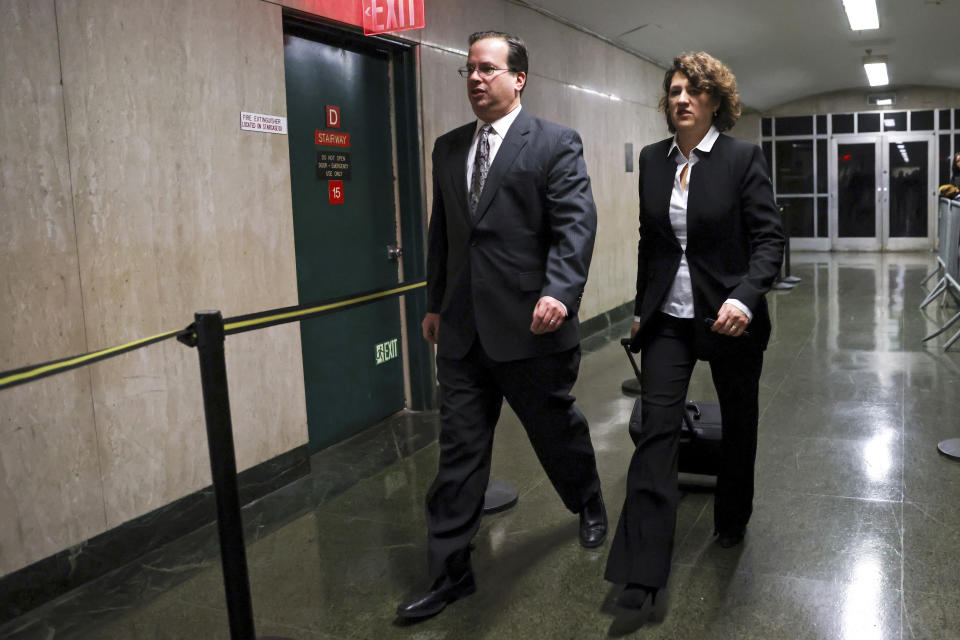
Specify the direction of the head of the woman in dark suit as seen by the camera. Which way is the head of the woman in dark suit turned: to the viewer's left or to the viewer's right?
to the viewer's left

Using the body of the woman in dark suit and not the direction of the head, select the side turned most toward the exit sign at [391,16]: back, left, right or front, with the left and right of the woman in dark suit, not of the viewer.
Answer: right

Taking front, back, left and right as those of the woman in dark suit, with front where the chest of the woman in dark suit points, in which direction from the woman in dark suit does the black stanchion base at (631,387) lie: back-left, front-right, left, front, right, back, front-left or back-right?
back-right

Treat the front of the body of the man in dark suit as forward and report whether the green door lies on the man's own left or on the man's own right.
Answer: on the man's own right

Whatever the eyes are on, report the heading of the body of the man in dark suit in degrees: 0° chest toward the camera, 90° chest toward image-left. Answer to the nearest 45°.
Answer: approximately 45°

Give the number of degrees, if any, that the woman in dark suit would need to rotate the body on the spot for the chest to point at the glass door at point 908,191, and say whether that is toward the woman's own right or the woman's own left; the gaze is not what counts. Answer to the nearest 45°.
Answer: approximately 135° to the woman's own right

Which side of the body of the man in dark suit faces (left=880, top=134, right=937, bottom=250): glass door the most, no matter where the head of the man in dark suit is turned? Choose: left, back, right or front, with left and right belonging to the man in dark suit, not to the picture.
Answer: back

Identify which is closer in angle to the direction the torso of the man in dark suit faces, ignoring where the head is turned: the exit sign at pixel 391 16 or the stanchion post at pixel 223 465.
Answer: the stanchion post

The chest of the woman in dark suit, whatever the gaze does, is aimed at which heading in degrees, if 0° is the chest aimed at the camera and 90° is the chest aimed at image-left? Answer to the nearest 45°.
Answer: approximately 45°
